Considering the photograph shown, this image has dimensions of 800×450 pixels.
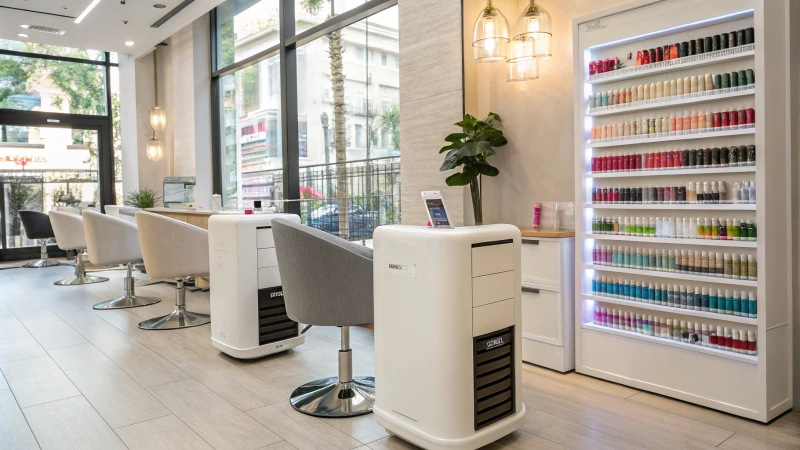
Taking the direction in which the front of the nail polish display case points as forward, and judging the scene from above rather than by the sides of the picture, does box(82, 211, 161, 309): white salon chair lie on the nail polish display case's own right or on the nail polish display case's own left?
on the nail polish display case's own right

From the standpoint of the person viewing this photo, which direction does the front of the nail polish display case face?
facing the viewer and to the left of the viewer

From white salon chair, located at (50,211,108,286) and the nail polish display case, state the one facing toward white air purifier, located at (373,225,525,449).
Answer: the nail polish display case

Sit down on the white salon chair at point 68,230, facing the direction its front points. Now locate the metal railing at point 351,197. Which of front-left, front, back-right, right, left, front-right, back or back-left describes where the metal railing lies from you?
right

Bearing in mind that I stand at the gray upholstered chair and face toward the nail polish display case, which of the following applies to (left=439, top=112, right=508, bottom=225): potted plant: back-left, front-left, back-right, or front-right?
front-left

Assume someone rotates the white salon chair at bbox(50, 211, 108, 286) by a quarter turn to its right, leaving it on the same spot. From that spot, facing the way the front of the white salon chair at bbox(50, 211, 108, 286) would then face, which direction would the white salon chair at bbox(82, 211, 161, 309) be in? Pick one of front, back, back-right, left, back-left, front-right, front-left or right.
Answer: front-right

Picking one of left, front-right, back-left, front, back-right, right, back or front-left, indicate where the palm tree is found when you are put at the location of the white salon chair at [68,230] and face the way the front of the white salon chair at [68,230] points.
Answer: right

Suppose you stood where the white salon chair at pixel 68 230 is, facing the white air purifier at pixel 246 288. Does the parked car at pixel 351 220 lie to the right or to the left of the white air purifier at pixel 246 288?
left

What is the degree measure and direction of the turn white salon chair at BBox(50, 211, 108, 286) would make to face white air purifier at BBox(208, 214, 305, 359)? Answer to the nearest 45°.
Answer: approximately 135° to its right

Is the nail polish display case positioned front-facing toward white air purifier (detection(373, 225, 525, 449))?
yes
